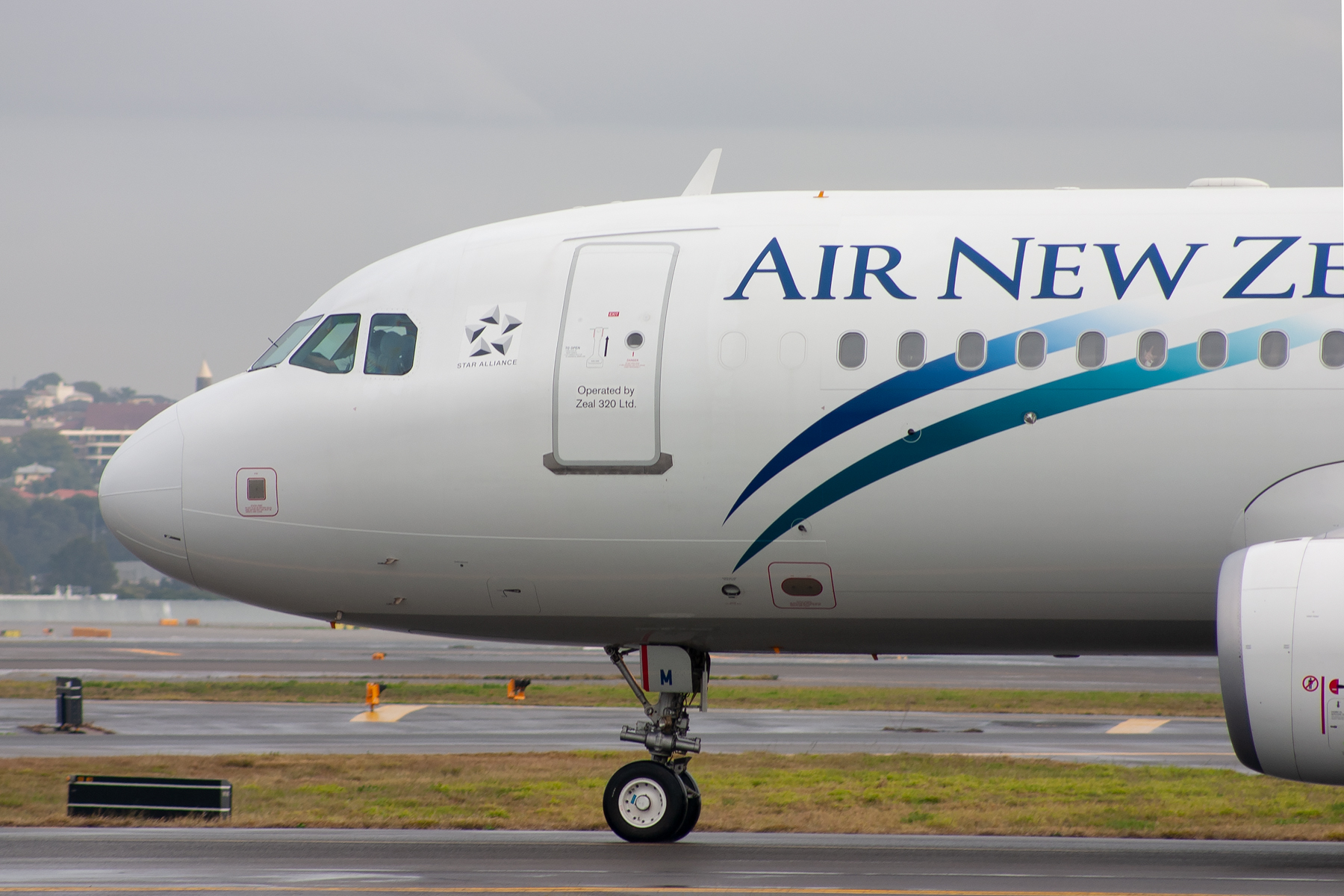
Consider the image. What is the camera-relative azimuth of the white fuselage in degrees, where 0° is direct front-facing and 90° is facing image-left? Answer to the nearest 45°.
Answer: approximately 90°
